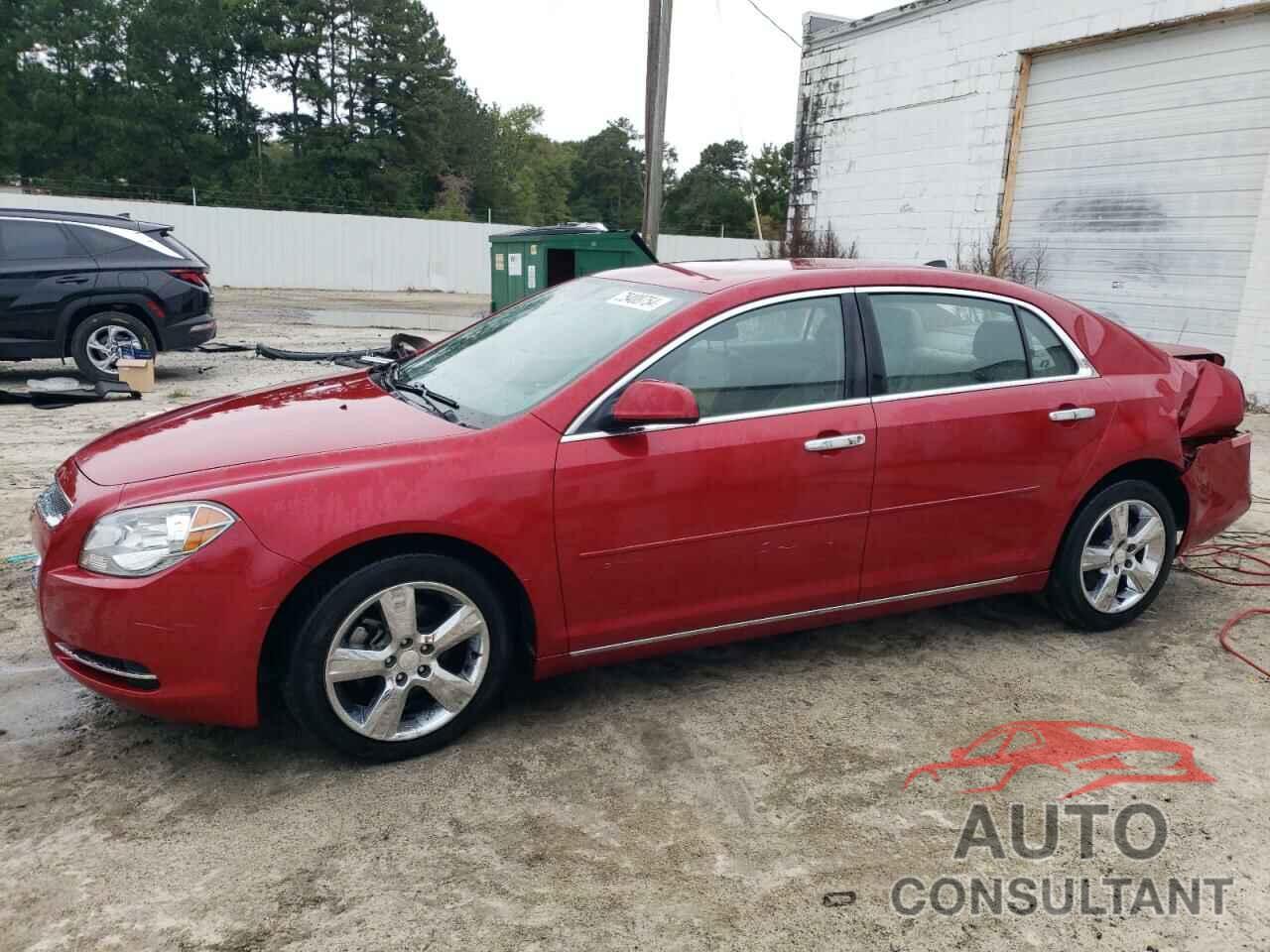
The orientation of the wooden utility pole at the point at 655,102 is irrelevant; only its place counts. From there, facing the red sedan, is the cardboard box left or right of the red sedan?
right

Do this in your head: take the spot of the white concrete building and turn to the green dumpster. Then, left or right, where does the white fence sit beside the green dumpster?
right

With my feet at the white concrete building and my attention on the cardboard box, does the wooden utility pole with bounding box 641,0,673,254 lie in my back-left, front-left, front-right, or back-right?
front-right

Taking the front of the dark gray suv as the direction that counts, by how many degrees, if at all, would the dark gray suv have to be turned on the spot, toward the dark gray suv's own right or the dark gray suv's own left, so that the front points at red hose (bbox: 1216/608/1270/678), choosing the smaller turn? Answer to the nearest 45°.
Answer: approximately 135° to the dark gray suv's own left

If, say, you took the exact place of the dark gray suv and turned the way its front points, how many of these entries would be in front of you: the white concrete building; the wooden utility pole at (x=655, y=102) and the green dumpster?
0

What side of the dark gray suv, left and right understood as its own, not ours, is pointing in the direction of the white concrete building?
back

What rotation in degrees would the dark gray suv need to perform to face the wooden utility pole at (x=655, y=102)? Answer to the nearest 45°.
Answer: approximately 180°

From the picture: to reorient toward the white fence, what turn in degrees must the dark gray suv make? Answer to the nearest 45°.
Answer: approximately 90° to its right

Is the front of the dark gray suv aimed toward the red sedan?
no

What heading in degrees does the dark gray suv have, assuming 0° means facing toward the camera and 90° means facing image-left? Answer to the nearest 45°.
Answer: approximately 90°
